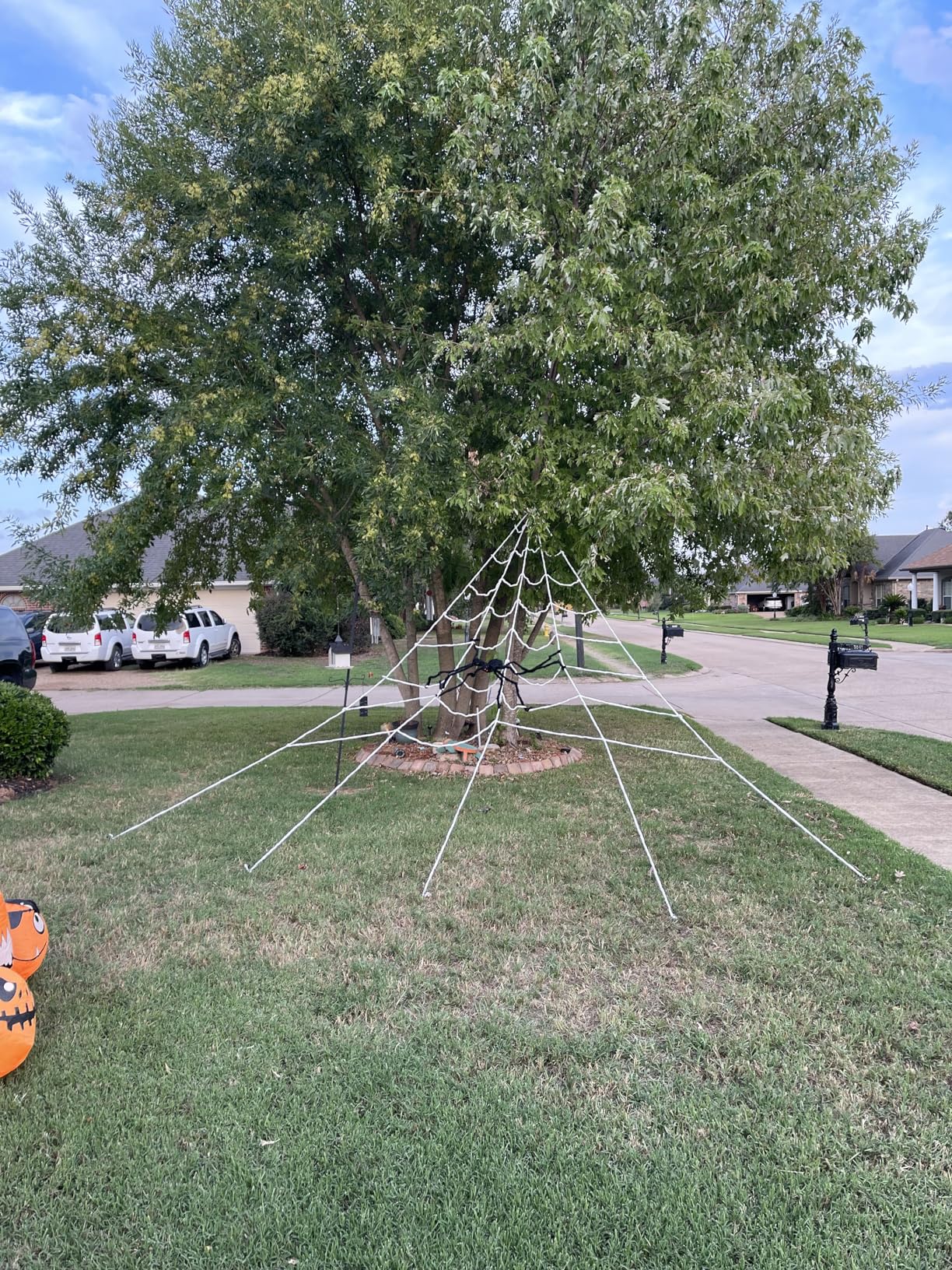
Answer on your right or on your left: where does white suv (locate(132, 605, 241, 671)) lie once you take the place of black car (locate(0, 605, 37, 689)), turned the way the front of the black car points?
on your right

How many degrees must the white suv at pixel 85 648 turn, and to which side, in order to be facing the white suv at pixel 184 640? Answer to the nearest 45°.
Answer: approximately 45° to its right

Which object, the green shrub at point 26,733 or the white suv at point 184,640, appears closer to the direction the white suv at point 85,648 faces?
the white suv

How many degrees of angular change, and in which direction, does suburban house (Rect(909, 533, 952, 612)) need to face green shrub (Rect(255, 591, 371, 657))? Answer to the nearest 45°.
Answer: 0° — it already faces it

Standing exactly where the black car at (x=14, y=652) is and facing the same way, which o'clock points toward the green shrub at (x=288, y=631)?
The green shrub is roughly at 4 o'clock from the black car.

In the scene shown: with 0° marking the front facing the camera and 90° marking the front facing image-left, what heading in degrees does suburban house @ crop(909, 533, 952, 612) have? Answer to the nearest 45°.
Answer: approximately 45°

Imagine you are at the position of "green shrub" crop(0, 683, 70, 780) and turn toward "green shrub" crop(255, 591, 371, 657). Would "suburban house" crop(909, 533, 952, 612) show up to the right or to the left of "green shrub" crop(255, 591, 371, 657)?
right

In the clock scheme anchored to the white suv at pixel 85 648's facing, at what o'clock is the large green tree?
The large green tree is roughly at 4 o'clock from the white suv.

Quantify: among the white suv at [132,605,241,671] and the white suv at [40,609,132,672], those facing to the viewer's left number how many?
0

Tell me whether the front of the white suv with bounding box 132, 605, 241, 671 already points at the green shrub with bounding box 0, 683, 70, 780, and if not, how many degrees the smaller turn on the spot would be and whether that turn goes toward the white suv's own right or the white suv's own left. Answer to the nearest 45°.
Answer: approximately 135° to the white suv's own right

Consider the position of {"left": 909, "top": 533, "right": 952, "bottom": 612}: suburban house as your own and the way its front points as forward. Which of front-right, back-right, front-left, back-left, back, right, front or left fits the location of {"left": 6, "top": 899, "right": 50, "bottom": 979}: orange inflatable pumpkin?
front-left
